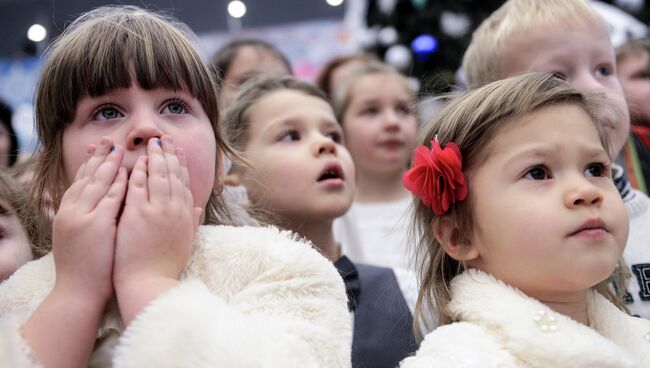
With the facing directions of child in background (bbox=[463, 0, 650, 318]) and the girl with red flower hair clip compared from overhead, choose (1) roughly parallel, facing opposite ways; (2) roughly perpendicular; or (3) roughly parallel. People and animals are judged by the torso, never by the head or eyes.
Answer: roughly parallel

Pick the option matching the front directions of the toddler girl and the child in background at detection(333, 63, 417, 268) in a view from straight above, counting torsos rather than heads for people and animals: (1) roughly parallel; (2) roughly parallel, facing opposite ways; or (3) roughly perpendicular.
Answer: roughly parallel

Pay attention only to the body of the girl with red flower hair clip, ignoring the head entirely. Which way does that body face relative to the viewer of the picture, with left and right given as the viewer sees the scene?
facing the viewer and to the right of the viewer

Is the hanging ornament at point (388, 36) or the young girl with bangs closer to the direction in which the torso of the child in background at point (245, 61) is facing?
the young girl with bangs

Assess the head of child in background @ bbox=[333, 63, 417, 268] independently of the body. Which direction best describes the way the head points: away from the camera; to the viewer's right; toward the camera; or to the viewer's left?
toward the camera

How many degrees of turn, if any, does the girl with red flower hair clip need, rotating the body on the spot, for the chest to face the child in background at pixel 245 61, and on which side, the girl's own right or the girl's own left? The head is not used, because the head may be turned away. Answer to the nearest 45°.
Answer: approximately 180°

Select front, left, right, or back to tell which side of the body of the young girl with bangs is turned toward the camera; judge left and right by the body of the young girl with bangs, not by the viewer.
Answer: front

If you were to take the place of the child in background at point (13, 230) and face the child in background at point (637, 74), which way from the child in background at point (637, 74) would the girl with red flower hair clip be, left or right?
right

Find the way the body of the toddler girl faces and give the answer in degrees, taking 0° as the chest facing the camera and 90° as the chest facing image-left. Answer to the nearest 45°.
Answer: approximately 315°

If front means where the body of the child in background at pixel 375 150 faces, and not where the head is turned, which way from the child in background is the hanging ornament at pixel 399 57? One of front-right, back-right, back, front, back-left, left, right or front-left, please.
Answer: back-left
